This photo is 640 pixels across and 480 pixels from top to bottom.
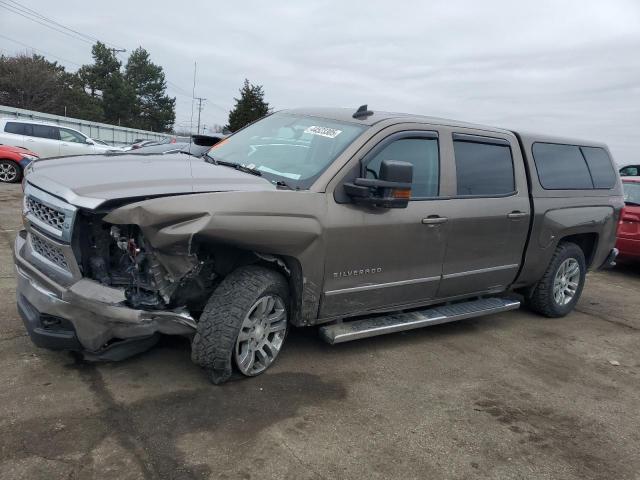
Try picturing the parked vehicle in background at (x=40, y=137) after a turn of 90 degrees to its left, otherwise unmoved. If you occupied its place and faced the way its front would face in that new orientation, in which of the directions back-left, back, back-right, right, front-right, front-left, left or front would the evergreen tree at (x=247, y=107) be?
front-right

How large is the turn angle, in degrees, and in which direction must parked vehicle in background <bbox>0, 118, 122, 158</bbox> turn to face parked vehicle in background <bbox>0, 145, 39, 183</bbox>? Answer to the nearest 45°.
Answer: approximately 90° to its right

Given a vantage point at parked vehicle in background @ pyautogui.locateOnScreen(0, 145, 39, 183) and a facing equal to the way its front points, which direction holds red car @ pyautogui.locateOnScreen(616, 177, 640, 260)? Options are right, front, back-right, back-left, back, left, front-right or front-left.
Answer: front

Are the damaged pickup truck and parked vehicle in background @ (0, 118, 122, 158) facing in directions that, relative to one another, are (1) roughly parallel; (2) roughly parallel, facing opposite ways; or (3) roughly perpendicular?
roughly parallel, facing opposite ways

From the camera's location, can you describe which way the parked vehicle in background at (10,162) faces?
facing the viewer and to the right of the viewer

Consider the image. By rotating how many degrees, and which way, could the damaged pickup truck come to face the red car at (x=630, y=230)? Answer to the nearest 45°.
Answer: approximately 180°

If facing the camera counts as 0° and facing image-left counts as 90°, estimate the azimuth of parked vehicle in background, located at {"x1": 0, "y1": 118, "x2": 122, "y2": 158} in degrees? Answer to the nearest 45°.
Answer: approximately 270°

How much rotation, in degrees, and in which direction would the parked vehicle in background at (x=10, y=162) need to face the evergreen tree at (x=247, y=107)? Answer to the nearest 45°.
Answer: approximately 90° to its left

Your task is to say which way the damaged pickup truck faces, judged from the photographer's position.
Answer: facing the viewer and to the left of the viewer

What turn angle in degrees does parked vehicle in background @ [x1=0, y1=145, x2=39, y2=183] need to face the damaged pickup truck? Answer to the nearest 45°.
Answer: approximately 45° to its right

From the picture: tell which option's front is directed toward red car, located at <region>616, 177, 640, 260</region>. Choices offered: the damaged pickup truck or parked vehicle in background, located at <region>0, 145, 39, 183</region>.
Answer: the parked vehicle in background

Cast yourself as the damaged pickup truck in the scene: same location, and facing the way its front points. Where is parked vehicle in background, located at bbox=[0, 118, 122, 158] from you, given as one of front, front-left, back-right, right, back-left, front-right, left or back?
right

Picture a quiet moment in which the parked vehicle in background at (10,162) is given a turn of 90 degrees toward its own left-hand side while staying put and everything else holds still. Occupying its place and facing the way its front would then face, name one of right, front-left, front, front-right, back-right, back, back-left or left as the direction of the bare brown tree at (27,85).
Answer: front-left

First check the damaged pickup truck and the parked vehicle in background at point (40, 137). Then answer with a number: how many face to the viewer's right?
1
